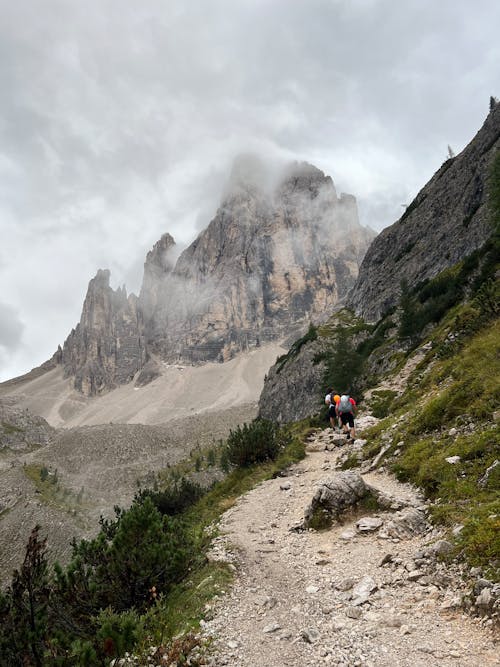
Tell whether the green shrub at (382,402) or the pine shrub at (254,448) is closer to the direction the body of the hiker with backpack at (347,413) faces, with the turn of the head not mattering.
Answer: the green shrub

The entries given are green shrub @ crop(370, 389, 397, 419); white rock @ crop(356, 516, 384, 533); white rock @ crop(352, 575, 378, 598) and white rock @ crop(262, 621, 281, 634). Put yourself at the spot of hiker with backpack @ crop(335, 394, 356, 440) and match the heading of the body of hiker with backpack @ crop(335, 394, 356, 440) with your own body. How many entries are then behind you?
3

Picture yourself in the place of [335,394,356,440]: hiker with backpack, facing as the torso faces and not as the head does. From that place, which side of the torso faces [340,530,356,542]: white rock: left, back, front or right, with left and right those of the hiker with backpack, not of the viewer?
back

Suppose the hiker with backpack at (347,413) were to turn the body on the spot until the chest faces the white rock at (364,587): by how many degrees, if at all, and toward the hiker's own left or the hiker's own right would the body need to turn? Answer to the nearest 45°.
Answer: approximately 180°

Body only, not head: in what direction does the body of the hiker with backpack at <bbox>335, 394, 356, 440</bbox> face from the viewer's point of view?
away from the camera

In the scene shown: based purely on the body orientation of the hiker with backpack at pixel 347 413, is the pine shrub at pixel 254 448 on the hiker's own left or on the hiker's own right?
on the hiker's own left

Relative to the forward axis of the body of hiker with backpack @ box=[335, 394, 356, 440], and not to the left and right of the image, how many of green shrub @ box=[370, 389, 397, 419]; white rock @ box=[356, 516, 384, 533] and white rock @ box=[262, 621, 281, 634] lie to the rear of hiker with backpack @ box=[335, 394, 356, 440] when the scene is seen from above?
2

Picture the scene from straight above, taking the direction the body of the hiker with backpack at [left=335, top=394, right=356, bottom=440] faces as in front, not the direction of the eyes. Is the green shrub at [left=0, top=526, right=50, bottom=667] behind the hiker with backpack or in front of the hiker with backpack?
behind

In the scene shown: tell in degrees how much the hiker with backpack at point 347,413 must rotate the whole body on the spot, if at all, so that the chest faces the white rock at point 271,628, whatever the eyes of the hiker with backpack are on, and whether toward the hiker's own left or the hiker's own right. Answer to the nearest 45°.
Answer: approximately 180°

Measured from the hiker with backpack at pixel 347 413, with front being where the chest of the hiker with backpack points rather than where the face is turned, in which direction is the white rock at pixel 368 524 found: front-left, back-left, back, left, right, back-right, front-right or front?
back
